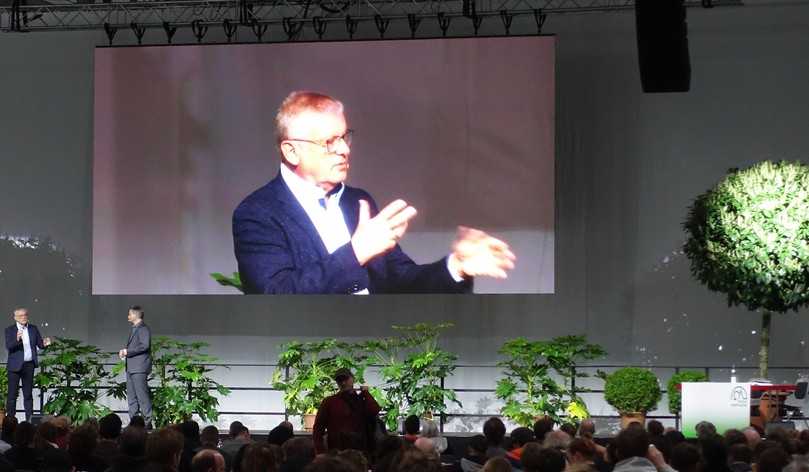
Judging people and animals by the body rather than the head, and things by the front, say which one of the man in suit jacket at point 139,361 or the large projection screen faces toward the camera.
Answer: the large projection screen

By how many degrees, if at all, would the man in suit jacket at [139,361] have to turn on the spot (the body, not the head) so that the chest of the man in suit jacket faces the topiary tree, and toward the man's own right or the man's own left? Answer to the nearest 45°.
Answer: approximately 180°

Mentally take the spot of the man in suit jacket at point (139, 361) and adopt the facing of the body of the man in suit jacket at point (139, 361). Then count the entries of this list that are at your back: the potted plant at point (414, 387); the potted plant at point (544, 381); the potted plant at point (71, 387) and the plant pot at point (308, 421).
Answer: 3

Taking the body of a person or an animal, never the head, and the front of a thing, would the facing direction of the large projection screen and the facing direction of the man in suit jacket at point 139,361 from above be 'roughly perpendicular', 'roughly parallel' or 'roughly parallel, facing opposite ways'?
roughly perpendicular

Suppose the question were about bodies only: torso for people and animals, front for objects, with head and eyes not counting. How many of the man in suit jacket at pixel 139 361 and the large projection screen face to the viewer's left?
1

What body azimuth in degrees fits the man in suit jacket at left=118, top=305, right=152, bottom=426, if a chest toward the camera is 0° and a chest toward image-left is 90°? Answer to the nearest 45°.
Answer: approximately 90°

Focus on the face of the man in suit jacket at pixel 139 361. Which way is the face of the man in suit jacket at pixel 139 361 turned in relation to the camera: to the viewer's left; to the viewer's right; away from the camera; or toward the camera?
to the viewer's left

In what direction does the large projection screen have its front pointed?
toward the camera

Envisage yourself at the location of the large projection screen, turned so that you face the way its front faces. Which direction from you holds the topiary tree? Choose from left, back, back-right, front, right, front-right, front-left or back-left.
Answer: front-left
